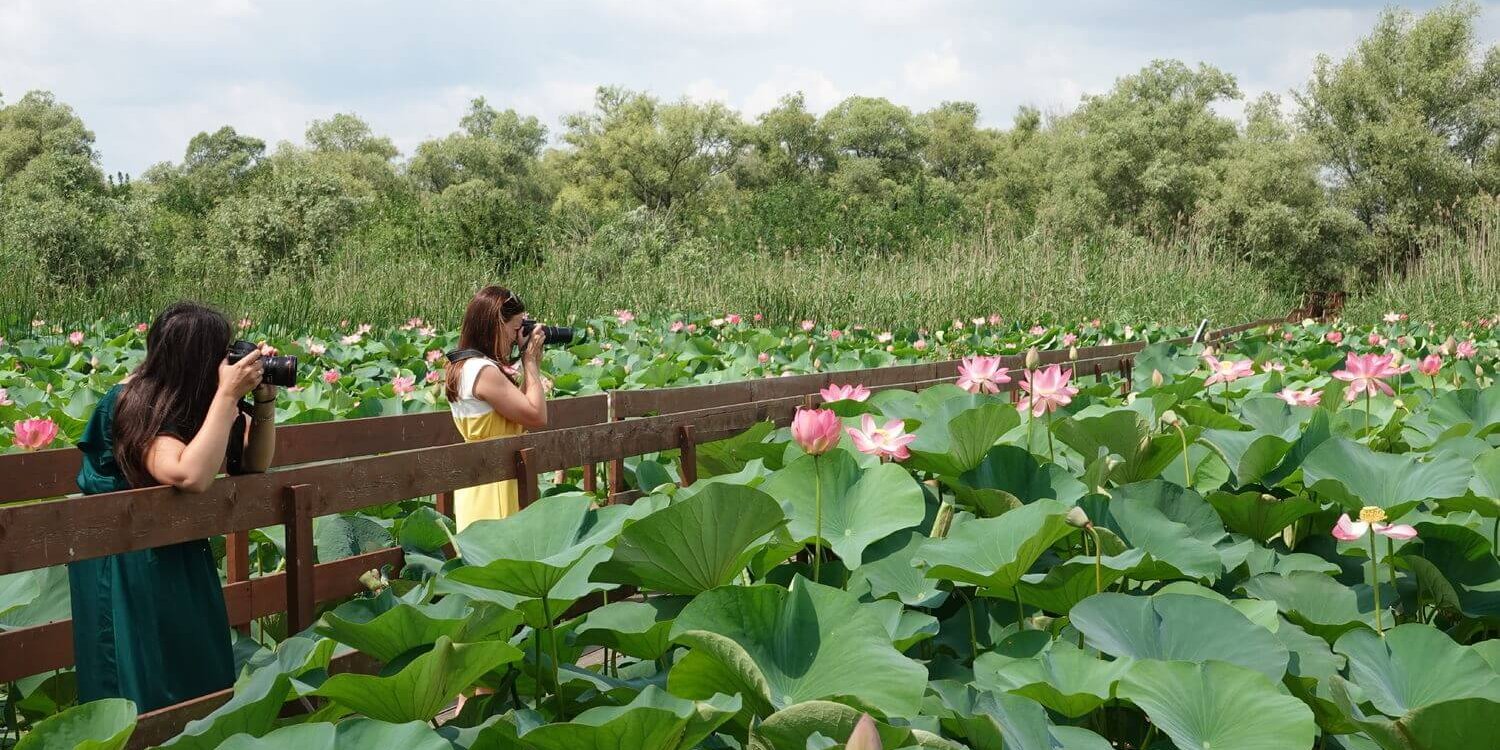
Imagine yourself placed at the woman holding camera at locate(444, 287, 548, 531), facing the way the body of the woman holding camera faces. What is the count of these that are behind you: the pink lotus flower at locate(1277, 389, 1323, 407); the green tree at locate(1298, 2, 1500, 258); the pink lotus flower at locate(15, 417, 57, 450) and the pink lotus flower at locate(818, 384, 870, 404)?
1

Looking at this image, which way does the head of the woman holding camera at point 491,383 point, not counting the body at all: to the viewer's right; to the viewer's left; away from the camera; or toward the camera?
to the viewer's right

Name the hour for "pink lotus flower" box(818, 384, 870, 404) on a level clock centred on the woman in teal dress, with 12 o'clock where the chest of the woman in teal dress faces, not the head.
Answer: The pink lotus flower is roughly at 12 o'clock from the woman in teal dress.

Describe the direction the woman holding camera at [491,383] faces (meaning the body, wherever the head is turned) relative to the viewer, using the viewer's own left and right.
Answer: facing to the right of the viewer

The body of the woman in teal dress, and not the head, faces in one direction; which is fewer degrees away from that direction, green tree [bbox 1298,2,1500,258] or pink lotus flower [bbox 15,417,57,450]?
the green tree

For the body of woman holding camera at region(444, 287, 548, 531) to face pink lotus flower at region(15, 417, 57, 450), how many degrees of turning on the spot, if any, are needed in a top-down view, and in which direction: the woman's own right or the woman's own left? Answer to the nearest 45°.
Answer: approximately 180°

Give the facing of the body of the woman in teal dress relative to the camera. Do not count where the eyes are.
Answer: to the viewer's right

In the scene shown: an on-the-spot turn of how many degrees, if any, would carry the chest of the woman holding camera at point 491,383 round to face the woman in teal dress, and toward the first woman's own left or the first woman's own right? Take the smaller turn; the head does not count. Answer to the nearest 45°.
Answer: approximately 135° to the first woman's own right

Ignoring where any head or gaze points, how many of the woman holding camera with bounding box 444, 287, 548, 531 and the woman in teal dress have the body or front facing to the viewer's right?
2

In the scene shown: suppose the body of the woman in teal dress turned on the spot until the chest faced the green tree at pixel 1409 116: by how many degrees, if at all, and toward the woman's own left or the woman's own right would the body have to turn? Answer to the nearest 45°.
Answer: approximately 45° to the woman's own left

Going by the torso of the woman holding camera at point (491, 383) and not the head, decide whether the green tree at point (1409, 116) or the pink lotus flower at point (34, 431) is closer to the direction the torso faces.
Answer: the green tree

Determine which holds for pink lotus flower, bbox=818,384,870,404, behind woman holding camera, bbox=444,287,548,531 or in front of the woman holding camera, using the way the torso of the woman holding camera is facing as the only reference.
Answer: in front

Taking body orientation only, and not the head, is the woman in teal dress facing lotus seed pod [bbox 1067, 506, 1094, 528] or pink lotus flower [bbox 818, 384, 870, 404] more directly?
the pink lotus flower
